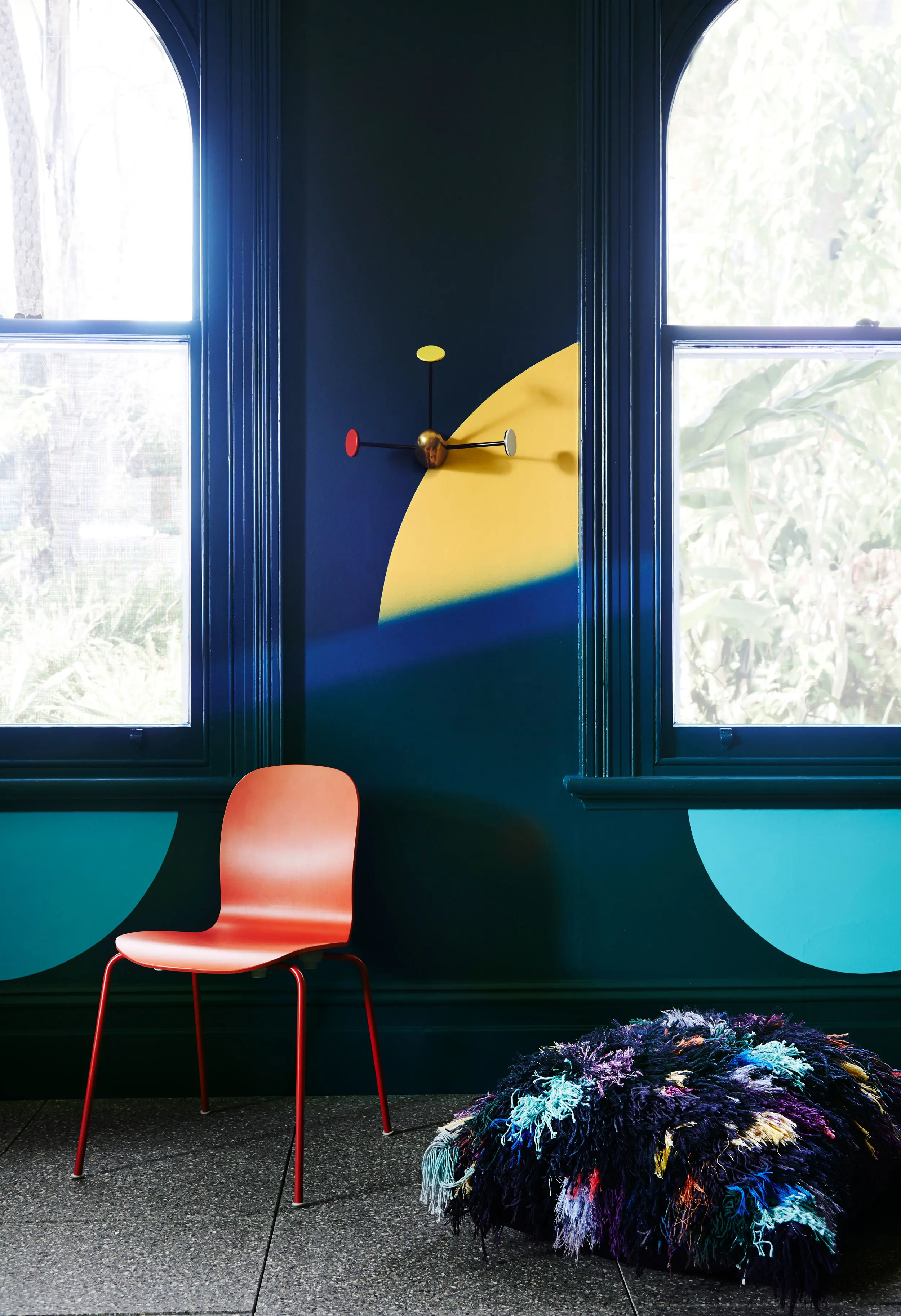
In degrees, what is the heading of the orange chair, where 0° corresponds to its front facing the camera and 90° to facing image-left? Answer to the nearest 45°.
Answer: approximately 45°

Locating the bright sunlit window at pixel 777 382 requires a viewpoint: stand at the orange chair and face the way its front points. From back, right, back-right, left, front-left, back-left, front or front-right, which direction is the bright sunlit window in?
back-left

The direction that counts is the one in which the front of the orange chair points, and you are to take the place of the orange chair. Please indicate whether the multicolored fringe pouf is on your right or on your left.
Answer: on your left

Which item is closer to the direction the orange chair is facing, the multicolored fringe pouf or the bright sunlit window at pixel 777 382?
the multicolored fringe pouf
